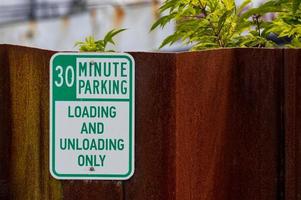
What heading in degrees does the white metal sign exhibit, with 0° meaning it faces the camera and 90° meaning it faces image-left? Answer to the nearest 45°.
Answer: approximately 0°
